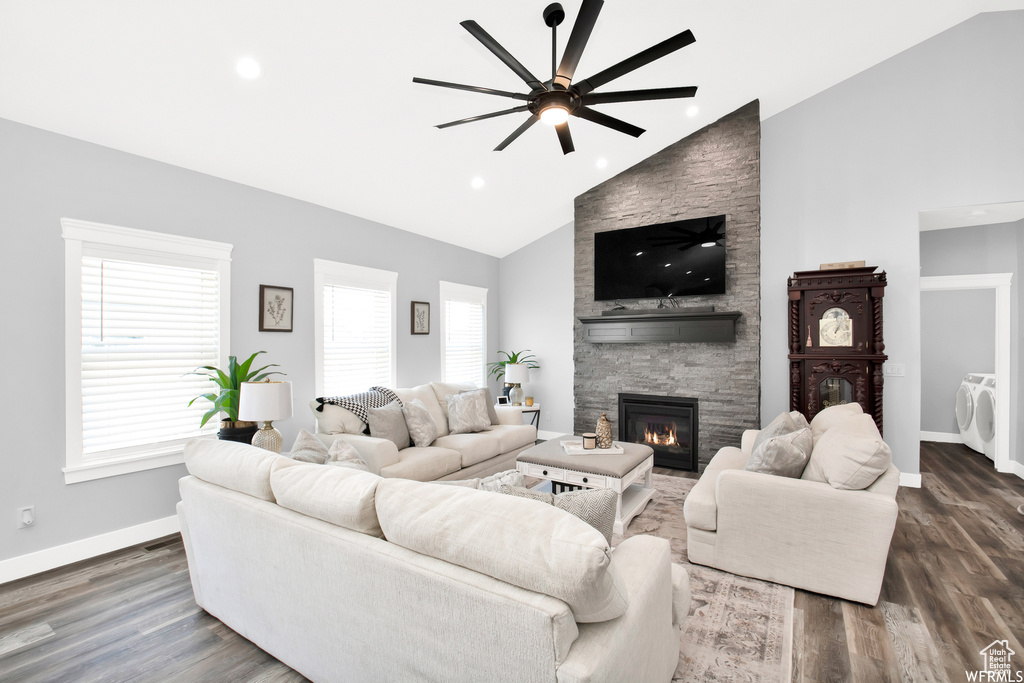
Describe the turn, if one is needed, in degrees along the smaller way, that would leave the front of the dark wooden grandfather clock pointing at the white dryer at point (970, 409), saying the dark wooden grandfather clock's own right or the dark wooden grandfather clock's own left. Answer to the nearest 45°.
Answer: approximately 135° to the dark wooden grandfather clock's own left

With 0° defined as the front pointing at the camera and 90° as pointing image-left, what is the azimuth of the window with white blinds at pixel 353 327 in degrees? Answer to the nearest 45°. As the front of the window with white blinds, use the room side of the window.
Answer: approximately 315°

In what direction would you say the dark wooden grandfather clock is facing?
toward the camera

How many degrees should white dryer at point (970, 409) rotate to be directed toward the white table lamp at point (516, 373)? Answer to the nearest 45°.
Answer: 0° — it already faces it

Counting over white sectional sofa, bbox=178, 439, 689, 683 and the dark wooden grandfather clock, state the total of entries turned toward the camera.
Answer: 1

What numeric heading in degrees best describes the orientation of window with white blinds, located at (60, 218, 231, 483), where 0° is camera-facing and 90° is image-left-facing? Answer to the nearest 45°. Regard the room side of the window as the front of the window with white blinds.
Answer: approximately 315°

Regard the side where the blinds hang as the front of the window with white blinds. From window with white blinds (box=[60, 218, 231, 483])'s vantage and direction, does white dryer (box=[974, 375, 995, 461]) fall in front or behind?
in front

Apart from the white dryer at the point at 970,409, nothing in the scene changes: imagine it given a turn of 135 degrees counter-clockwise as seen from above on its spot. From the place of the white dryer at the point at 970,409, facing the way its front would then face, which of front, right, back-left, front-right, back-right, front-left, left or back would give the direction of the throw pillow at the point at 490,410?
back-right

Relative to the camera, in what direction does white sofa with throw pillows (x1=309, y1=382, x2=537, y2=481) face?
facing the viewer and to the right of the viewer

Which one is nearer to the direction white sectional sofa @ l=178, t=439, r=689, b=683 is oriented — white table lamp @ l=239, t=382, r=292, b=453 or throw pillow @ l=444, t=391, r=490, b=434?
the throw pillow

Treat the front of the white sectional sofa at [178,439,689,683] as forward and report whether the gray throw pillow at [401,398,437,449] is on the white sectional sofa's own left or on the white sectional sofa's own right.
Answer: on the white sectional sofa's own left

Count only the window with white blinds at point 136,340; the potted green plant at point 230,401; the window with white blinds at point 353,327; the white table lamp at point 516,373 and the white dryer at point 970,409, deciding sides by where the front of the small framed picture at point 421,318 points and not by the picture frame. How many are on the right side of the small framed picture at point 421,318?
3

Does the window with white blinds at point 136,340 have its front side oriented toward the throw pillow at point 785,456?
yes

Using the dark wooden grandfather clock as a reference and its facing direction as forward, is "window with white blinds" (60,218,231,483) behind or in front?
in front
